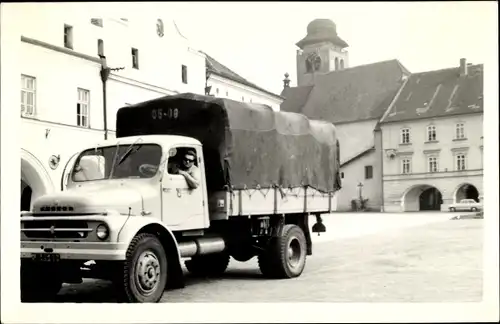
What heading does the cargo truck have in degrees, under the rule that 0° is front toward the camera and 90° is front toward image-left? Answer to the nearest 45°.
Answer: approximately 45°
